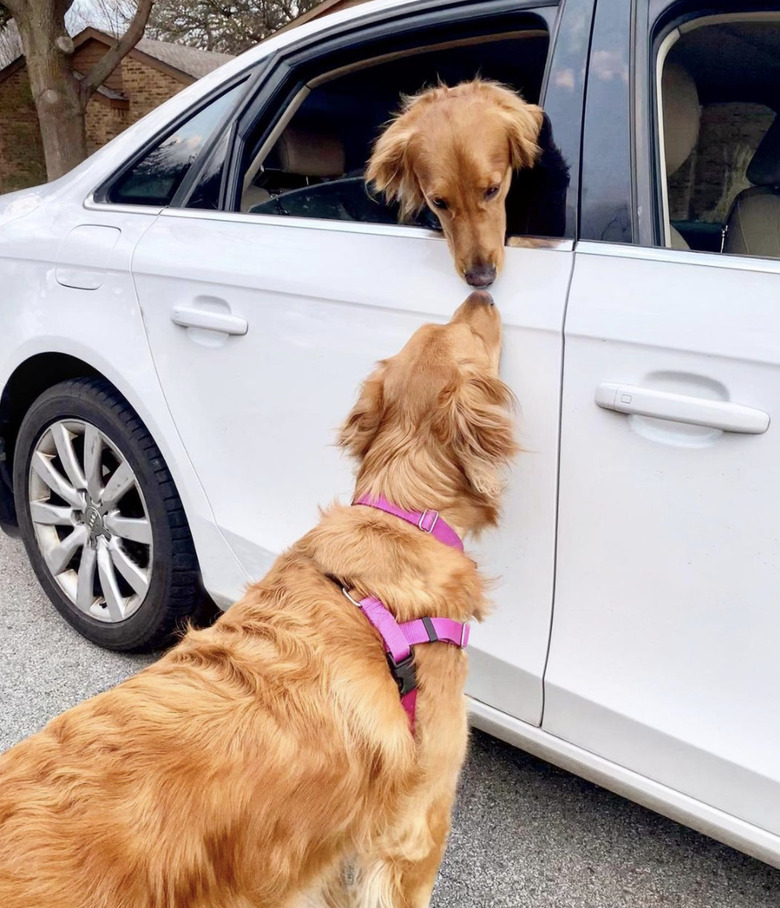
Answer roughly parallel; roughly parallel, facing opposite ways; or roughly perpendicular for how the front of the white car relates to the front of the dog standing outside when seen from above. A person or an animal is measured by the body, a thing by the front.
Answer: roughly perpendicular

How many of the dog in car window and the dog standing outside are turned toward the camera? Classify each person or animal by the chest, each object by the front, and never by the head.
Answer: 1

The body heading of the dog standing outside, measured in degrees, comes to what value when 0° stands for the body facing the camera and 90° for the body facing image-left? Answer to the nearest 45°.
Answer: approximately 225°

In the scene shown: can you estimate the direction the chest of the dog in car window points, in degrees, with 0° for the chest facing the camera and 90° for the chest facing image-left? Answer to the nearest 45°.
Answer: approximately 0°

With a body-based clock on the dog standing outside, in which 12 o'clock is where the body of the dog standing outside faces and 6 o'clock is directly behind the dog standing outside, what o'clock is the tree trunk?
The tree trunk is roughly at 10 o'clock from the dog standing outside.
